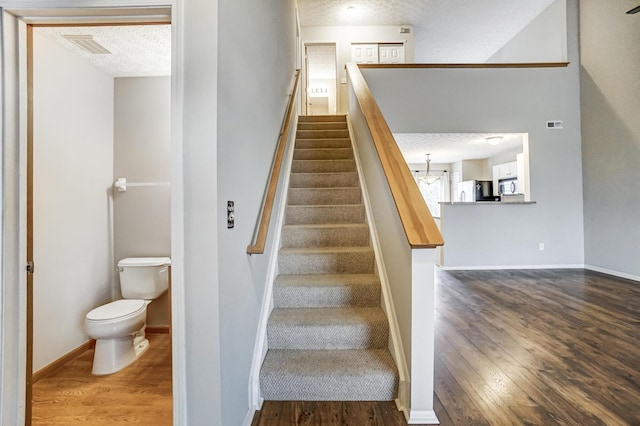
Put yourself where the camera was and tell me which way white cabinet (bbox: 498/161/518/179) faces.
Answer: facing the viewer and to the left of the viewer

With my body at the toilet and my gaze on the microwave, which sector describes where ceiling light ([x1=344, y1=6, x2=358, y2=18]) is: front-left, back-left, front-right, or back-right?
front-left

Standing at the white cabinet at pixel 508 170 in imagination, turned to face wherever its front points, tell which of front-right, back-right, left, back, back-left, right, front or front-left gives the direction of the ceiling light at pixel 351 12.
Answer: front

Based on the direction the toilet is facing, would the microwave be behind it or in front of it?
behind

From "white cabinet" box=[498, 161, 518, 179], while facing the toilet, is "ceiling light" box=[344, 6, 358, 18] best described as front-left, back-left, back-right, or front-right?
front-right

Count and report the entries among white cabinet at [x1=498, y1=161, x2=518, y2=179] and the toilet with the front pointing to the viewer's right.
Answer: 0

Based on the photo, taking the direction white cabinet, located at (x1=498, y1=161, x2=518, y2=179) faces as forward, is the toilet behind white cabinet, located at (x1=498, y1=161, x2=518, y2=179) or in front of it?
in front

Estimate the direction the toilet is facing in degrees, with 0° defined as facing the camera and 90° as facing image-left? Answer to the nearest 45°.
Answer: approximately 45°
